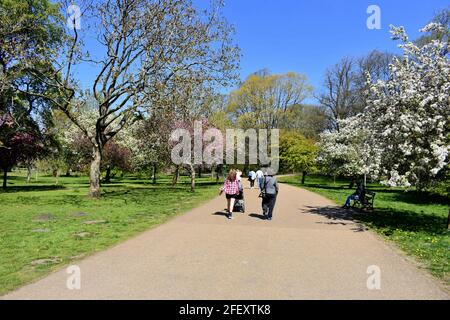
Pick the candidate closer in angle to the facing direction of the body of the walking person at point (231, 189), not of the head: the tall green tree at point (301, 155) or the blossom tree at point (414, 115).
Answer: the tall green tree

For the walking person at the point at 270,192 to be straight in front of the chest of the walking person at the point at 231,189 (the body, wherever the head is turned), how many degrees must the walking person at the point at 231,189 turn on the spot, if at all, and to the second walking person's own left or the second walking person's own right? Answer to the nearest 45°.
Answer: approximately 90° to the second walking person's own right

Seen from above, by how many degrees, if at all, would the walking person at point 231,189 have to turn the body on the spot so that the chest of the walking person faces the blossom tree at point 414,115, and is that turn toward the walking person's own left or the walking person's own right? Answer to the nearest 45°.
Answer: approximately 90° to the walking person's own right

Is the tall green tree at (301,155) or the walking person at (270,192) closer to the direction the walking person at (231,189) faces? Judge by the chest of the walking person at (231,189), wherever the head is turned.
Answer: the tall green tree

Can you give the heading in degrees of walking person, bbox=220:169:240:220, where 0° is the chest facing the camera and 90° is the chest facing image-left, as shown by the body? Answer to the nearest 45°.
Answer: approximately 180°

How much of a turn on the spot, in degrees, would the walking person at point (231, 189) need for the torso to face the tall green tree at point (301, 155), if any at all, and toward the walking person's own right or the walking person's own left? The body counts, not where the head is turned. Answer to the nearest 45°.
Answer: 0° — they already face it
